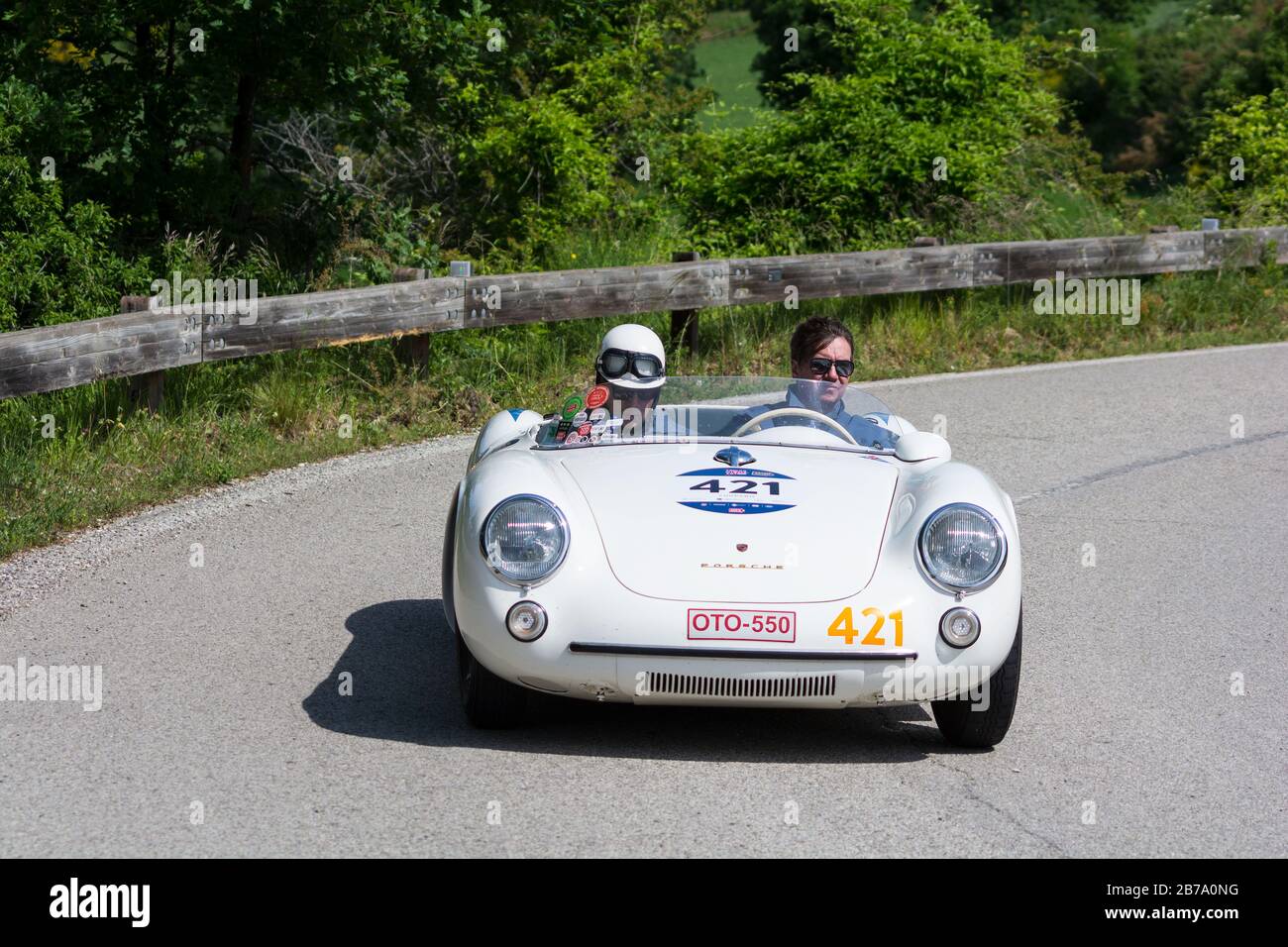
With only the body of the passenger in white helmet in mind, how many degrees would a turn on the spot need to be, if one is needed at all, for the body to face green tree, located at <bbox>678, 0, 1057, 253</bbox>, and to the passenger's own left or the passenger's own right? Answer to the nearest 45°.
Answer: approximately 180°

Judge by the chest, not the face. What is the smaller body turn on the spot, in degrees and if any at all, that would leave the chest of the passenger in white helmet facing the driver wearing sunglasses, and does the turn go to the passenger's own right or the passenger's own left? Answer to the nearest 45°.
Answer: approximately 90° to the passenger's own left

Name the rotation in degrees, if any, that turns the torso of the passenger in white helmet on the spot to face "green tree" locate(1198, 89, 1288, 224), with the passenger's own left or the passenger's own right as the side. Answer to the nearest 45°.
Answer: approximately 135° to the passenger's own left

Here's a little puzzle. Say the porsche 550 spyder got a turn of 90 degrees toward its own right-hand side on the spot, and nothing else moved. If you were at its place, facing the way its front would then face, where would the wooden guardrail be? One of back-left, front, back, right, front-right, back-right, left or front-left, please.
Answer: right

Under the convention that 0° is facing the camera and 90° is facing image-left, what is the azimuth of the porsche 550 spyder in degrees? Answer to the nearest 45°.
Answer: approximately 0°

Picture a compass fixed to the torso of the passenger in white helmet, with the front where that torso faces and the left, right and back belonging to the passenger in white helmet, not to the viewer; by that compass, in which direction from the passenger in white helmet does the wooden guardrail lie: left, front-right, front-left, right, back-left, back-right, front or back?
back

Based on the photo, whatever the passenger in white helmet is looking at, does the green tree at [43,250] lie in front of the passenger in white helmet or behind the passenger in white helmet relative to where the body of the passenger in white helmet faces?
behind

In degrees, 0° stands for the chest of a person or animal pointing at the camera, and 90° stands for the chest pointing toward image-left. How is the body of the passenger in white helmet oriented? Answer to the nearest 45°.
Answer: approximately 0°
